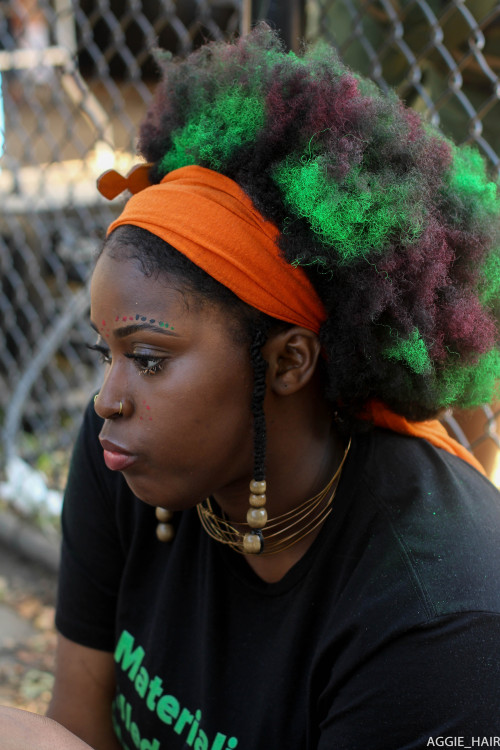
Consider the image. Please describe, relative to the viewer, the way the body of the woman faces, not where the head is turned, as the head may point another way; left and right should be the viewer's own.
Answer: facing the viewer and to the left of the viewer

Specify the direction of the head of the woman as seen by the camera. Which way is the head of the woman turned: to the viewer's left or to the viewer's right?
to the viewer's left
